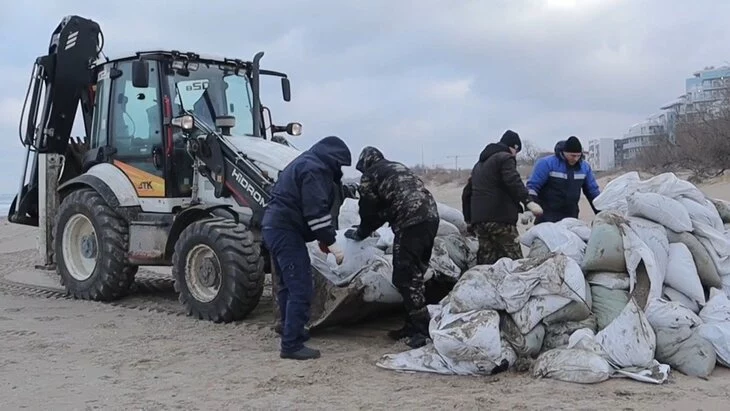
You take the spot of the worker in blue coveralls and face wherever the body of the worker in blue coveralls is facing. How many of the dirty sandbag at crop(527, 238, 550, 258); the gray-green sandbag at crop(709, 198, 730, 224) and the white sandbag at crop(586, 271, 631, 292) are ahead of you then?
3

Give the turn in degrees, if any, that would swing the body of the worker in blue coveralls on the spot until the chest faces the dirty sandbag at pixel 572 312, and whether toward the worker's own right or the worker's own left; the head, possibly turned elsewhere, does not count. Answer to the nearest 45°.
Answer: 0° — they already face it

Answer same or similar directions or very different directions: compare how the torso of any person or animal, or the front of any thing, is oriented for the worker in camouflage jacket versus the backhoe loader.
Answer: very different directions

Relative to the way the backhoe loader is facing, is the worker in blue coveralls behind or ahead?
ahead

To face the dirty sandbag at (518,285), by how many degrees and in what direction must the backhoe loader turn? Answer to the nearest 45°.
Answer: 0° — it already faces it

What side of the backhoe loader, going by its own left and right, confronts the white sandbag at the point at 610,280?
front

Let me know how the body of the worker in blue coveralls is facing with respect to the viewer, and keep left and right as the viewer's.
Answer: facing to the right of the viewer

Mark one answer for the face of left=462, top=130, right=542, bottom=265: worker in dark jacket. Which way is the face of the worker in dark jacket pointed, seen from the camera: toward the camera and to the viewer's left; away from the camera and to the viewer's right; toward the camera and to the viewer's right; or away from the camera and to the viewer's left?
away from the camera and to the viewer's right

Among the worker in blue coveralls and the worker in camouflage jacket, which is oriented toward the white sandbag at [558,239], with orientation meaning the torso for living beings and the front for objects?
the worker in blue coveralls

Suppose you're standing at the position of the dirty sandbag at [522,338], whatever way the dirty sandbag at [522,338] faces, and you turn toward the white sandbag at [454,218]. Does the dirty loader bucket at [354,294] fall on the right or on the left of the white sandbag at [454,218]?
left

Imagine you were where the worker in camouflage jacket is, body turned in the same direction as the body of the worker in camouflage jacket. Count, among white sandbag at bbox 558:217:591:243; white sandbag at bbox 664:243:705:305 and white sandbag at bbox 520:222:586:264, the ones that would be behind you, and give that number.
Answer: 3

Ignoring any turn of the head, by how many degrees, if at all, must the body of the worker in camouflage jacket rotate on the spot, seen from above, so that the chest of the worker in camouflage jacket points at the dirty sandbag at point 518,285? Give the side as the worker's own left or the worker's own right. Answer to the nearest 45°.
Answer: approximately 135° to the worker's own left

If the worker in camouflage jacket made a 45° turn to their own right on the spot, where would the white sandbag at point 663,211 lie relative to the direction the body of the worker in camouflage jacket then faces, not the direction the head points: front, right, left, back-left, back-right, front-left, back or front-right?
back-right

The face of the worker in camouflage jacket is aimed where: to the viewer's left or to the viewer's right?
to the viewer's left

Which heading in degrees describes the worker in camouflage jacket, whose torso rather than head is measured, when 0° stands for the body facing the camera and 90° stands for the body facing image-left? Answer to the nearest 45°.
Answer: approximately 90°

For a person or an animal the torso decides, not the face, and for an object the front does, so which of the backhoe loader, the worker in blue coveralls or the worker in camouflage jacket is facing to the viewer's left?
the worker in camouflage jacket

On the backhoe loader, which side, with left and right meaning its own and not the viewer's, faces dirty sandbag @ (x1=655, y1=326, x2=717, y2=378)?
front
